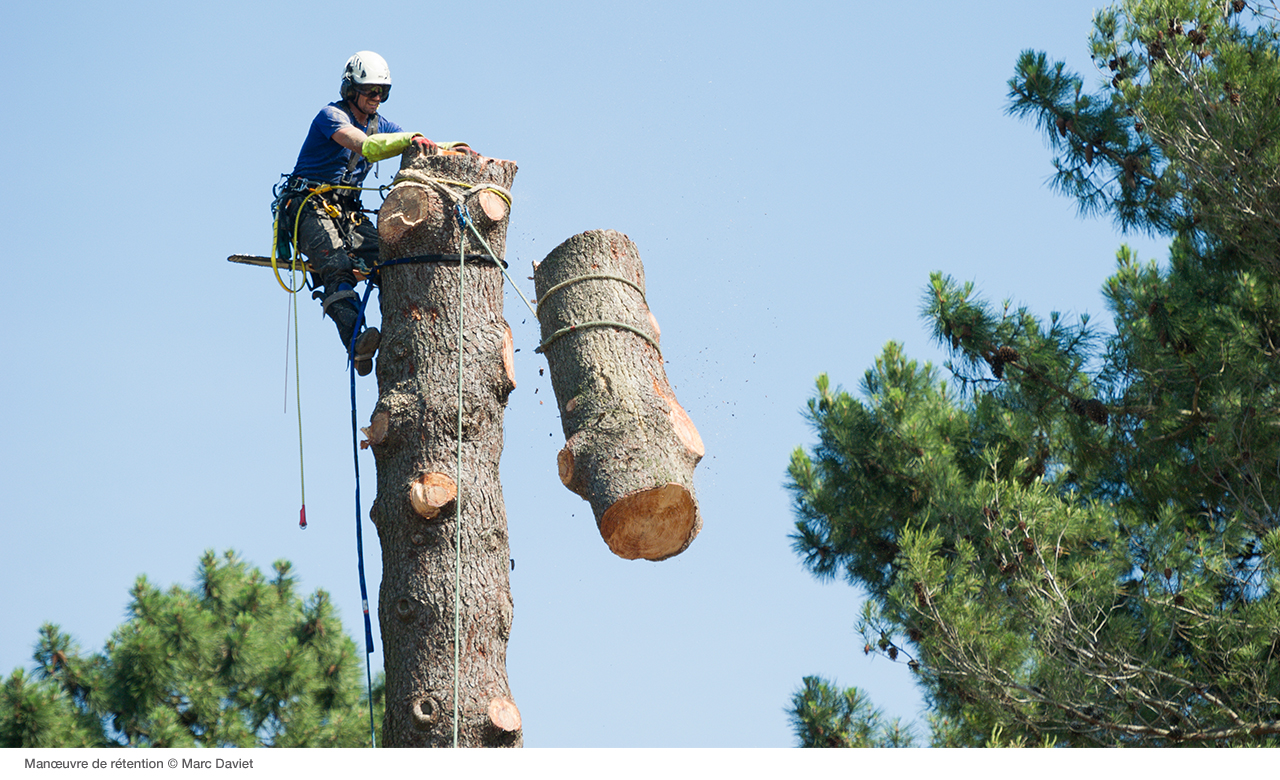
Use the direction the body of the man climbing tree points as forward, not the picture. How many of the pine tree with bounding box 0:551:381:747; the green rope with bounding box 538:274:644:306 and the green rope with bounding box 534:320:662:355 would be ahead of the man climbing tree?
2

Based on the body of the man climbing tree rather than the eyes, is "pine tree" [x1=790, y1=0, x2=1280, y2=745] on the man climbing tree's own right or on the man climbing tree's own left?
on the man climbing tree's own left

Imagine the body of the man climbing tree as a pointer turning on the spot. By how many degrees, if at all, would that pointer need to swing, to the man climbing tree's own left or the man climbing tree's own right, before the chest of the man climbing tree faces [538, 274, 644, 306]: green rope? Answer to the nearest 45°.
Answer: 0° — they already face it

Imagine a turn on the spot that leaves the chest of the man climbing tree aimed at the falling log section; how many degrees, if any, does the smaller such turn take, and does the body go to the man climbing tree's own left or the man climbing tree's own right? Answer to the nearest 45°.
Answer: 0° — they already face it

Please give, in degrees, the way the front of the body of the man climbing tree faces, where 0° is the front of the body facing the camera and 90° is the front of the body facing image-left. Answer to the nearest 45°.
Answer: approximately 315°
